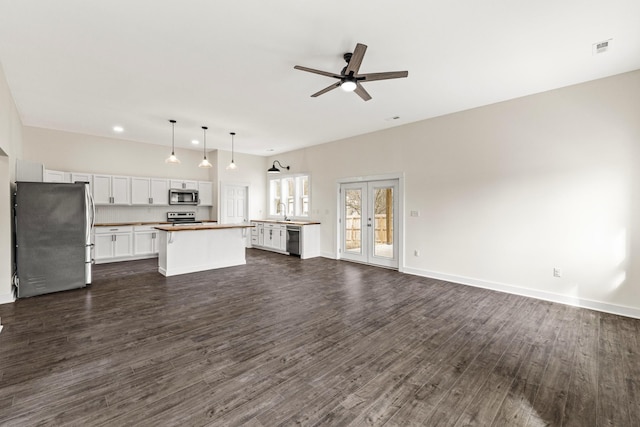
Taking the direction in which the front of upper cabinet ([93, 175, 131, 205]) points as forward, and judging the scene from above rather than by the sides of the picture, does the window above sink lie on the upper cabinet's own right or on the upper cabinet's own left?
on the upper cabinet's own left

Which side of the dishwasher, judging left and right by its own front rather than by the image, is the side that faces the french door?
left

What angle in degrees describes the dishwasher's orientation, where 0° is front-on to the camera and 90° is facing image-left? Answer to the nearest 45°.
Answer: approximately 45°

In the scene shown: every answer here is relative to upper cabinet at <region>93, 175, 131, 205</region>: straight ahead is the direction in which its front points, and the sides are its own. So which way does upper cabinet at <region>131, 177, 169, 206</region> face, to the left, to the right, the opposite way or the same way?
the same way

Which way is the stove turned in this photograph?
toward the camera

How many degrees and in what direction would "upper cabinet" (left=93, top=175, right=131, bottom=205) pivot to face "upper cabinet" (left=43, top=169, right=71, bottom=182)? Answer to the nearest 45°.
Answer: approximately 90° to its right

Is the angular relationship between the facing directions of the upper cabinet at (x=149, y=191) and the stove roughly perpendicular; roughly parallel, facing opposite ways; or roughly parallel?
roughly parallel

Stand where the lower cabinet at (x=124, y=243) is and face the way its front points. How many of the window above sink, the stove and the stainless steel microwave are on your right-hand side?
0

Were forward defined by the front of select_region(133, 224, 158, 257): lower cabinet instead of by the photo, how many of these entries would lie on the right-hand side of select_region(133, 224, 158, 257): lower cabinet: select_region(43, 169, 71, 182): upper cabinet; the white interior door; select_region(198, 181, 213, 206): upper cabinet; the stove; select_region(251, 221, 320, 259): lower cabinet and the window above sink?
1

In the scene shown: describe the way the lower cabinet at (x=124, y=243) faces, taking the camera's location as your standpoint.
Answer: facing the viewer

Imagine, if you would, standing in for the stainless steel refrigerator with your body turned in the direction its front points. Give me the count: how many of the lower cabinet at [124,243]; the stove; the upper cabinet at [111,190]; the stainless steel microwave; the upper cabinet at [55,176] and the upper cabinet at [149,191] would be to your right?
0

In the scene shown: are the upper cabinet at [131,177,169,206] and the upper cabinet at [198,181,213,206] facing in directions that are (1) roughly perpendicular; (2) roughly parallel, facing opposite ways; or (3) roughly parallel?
roughly parallel

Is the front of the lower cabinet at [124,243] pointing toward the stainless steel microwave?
no

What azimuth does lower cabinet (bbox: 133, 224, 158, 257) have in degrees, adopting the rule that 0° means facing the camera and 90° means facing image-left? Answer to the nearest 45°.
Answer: approximately 0°

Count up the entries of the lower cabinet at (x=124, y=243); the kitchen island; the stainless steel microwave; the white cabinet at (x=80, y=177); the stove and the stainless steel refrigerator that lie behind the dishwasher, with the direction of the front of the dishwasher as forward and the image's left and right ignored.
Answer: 0
